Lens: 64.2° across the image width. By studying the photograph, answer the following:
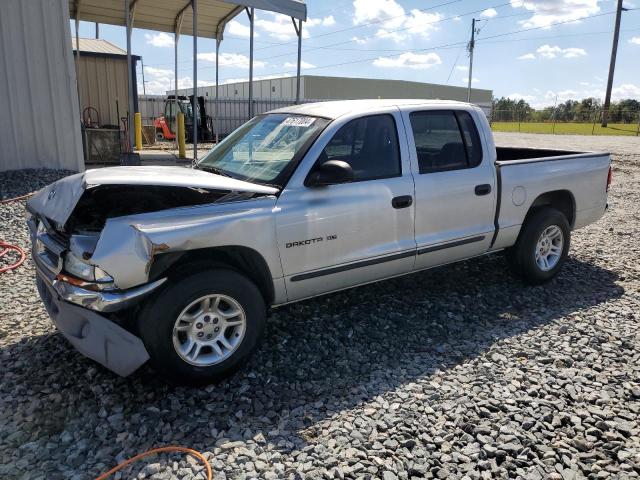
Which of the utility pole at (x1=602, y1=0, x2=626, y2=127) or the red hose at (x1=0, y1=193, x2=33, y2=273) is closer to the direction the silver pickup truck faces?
the red hose

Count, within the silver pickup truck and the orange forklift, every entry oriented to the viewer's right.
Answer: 1

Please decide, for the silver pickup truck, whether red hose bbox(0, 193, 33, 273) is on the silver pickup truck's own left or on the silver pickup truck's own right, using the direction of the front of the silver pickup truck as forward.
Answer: on the silver pickup truck's own right

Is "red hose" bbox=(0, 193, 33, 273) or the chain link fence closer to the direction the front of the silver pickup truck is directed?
the red hose

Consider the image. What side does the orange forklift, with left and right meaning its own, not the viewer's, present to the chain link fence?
front

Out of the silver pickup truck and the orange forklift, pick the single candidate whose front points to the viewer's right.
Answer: the orange forklift

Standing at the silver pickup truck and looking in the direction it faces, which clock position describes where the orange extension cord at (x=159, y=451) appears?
The orange extension cord is roughly at 11 o'clock from the silver pickup truck.

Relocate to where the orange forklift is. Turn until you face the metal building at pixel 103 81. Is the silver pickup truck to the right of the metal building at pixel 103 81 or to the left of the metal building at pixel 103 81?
left

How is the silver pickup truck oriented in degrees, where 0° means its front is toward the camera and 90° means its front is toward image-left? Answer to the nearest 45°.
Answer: approximately 45°

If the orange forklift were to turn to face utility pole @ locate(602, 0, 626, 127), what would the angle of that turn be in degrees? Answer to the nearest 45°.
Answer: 0° — it already faces it

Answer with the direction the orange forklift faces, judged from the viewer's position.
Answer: facing to the right of the viewer

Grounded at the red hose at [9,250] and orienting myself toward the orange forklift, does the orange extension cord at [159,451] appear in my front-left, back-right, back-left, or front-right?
back-right

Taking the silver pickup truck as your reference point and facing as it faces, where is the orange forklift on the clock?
The orange forklift is roughly at 4 o'clock from the silver pickup truck.
